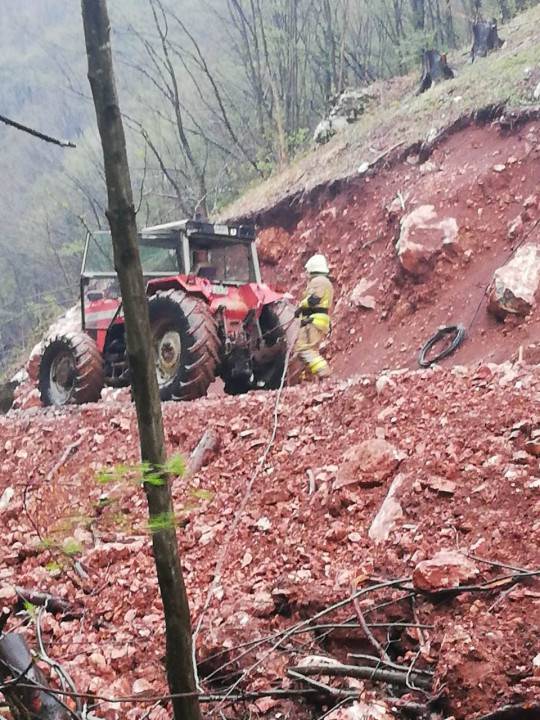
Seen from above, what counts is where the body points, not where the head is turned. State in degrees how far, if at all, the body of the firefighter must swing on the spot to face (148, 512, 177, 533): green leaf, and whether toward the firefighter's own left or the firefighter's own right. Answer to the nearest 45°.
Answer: approximately 90° to the firefighter's own left

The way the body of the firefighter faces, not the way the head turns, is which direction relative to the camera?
to the viewer's left

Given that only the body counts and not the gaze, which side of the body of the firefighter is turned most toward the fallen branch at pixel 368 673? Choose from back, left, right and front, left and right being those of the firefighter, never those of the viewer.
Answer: left

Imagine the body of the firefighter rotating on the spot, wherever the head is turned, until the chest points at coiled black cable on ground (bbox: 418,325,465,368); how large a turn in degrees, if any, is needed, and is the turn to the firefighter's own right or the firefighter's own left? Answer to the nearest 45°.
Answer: approximately 135° to the firefighter's own right

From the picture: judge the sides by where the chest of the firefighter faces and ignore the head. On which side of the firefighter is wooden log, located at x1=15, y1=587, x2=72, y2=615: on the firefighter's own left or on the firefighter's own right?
on the firefighter's own left

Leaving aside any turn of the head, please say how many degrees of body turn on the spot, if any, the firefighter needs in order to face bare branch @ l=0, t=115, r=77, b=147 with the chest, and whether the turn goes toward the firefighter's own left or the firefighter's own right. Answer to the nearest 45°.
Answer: approximately 90° to the firefighter's own left

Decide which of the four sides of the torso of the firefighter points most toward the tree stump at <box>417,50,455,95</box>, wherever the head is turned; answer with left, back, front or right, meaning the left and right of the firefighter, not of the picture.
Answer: right

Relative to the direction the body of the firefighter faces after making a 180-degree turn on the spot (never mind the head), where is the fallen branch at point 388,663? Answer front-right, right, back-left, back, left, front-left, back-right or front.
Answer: right
